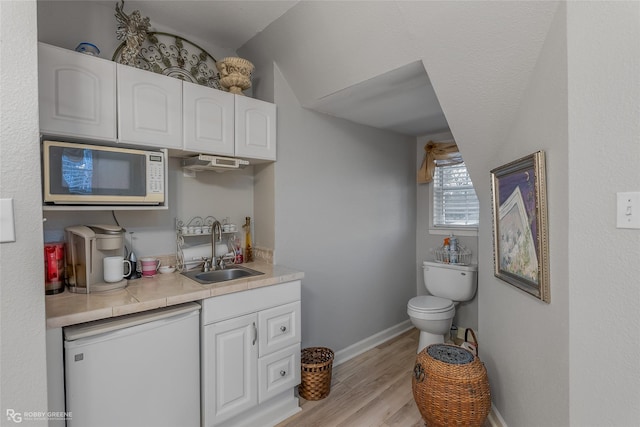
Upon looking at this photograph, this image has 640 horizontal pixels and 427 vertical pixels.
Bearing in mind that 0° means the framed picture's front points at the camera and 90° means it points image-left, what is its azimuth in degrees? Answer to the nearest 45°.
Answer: approximately 45°

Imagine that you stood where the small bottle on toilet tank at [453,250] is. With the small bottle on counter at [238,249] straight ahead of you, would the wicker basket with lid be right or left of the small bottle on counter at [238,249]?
left

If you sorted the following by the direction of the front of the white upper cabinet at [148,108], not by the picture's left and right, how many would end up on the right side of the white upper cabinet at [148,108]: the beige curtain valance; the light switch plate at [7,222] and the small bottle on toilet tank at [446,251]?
1

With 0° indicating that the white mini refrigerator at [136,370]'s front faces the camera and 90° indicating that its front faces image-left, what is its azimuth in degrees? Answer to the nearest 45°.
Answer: approximately 315°

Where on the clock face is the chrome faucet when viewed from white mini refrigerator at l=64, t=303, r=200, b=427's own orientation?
The chrome faucet is roughly at 9 o'clock from the white mini refrigerator.

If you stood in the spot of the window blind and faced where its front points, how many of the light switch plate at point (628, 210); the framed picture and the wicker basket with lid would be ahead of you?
3

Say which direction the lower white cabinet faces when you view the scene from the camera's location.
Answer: facing the viewer and to the right of the viewer

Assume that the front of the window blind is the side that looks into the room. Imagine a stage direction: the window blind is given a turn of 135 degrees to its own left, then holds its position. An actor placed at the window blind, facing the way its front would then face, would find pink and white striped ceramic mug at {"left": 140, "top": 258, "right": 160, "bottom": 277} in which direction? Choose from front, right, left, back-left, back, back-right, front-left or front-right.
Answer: back

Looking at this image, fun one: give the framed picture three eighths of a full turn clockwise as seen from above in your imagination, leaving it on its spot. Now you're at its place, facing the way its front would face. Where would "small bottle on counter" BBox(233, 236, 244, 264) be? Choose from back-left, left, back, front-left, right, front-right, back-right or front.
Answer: left

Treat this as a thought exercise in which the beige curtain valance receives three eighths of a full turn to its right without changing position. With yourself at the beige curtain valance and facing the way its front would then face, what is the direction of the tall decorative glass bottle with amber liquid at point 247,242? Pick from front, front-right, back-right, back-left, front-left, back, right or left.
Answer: left

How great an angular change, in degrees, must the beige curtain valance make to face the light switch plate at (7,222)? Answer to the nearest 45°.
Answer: approximately 45° to its right

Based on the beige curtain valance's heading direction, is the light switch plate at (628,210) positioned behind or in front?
in front
